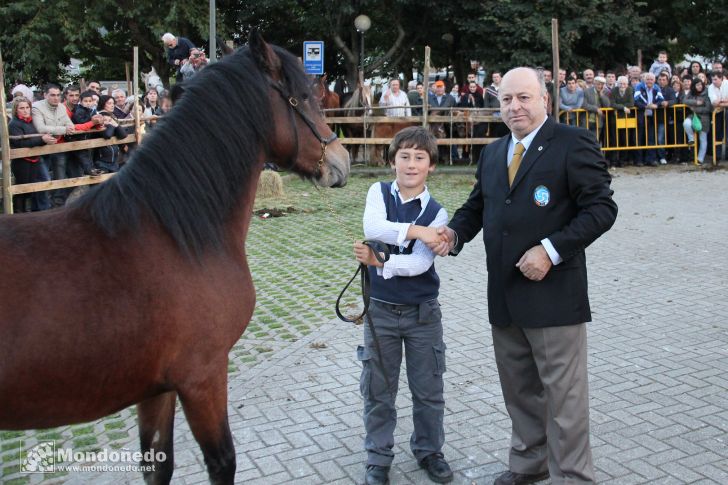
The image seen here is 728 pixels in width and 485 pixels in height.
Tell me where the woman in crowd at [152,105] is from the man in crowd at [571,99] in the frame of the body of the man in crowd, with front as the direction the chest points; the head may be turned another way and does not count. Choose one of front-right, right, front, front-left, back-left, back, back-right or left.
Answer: front-right

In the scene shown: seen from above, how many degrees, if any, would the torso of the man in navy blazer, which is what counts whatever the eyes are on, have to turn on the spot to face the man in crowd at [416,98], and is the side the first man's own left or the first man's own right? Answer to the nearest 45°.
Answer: approximately 135° to the first man's own right

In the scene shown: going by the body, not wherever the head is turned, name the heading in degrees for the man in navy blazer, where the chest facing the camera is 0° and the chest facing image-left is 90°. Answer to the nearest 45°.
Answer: approximately 45°

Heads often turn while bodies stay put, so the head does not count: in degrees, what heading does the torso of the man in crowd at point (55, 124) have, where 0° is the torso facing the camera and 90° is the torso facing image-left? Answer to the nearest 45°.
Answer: approximately 315°

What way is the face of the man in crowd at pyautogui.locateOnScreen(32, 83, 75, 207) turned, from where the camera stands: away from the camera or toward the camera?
toward the camera

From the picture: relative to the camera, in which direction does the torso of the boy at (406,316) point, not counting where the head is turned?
toward the camera

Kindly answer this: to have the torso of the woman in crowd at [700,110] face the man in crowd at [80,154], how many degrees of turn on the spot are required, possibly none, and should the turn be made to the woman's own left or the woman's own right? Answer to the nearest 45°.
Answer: approximately 45° to the woman's own right

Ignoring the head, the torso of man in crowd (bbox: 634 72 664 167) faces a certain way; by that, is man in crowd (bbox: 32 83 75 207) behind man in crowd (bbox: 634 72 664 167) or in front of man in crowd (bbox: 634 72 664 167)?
in front

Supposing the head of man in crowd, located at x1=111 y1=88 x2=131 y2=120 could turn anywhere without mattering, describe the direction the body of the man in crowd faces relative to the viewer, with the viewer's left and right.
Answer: facing the viewer and to the right of the viewer

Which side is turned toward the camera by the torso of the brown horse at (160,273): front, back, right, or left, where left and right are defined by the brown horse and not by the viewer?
right

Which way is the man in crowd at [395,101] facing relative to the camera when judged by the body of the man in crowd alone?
toward the camera

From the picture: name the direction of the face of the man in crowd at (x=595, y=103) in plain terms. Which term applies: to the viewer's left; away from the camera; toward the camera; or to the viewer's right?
toward the camera

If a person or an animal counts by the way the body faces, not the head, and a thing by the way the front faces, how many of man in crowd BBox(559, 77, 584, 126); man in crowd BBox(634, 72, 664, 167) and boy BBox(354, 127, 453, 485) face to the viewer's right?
0

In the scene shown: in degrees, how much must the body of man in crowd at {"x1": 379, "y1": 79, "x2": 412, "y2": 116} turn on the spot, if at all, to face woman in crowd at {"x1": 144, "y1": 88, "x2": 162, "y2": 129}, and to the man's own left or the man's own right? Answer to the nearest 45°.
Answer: approximately 45° to the man's own right

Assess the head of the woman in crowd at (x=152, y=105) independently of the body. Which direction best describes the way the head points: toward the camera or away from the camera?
toward the camera

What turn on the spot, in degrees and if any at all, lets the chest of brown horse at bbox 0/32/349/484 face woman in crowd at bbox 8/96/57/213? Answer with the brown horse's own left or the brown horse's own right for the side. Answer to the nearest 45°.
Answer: approximately 90° to the brown horse's own left

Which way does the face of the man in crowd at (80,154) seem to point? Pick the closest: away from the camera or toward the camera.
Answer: toward the camera

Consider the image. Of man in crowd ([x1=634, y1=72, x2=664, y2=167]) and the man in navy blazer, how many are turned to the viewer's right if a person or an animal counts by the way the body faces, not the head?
0

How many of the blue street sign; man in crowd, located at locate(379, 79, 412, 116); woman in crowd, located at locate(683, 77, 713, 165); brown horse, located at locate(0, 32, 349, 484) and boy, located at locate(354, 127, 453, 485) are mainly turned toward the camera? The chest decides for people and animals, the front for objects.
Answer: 4
